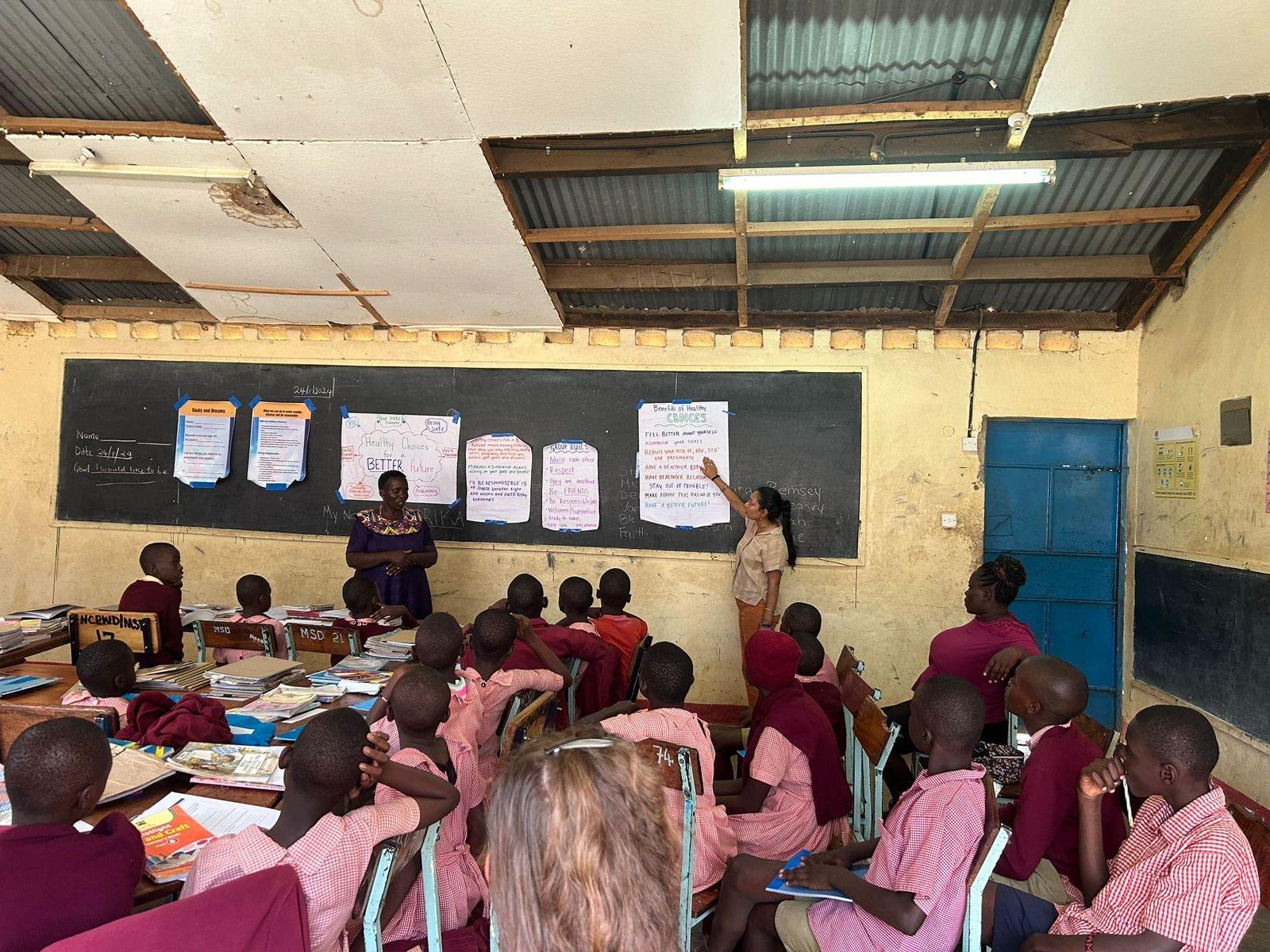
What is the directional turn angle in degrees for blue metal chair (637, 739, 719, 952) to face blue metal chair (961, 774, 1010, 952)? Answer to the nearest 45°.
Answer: approximately 45° to its right

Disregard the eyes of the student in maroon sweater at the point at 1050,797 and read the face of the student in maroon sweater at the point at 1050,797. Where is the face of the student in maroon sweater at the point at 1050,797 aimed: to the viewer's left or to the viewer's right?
to the viewer's left

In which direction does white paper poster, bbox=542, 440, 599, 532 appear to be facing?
toward the camera

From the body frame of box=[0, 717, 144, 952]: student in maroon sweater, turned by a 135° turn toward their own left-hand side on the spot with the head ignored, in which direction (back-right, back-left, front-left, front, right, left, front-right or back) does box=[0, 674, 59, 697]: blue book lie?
right

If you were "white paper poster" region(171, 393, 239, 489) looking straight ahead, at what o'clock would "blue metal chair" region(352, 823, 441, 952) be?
The blue metal chair is roughly at 12 o'clock from the white paper poster.

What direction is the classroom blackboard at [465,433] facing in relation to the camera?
toward the camera

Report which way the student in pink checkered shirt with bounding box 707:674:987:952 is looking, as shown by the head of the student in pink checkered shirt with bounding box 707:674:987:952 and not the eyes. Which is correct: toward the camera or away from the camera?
away from the camera

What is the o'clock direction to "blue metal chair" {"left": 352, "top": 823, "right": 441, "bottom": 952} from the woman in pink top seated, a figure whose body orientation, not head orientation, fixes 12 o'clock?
The blue metal chair is roughly at 10 o'clock from the woman in pink top seated.

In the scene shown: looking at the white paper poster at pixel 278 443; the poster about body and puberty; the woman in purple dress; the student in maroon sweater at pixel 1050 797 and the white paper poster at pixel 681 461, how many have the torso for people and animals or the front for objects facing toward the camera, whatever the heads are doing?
4

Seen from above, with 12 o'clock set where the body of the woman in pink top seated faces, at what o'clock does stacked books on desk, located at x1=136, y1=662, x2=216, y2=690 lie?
The stacked books on desk is roughly at 11 o'clock from the woman in pink top seated.
